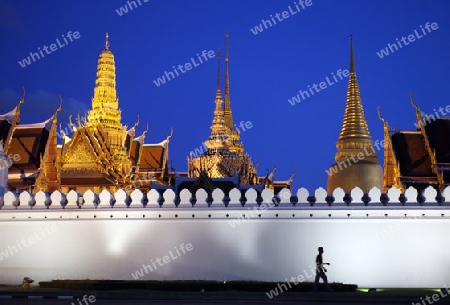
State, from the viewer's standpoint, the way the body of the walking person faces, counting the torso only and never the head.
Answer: to the viewer's right

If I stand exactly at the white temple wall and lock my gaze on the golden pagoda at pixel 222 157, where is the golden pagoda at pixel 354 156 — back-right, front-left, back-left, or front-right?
front-right

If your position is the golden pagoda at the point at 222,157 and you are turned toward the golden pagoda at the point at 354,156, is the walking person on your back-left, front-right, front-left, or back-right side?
front-right

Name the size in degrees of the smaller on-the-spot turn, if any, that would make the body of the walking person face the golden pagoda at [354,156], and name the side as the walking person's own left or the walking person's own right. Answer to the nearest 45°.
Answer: approximately 90° to the walking person's own left

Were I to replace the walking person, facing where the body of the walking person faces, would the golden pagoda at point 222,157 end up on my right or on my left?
on my left
